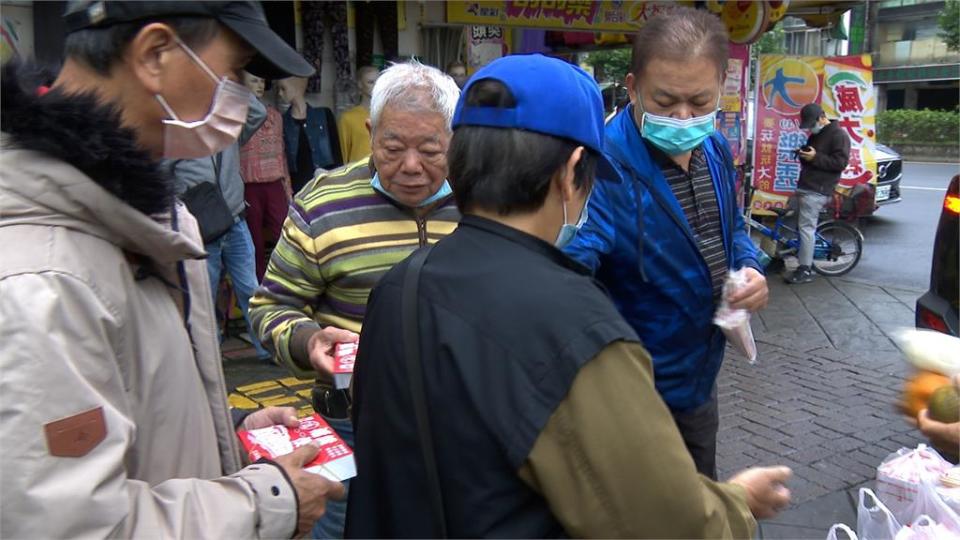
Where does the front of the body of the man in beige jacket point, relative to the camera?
to the viewer's right

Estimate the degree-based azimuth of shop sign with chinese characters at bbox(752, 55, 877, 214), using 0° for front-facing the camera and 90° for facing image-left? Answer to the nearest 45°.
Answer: approximately 0°

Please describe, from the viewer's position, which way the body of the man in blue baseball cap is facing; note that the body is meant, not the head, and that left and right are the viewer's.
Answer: facing away from the viewer and to the right of the viewer

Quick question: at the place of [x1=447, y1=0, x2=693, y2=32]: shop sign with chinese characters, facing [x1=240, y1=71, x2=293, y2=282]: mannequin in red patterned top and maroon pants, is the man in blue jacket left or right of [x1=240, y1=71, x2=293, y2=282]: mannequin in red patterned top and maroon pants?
left

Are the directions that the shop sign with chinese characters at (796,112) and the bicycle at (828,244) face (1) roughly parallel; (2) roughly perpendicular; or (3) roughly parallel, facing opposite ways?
roughly perpendicular

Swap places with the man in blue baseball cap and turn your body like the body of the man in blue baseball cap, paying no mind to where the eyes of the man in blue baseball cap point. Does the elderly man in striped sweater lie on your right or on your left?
on your left

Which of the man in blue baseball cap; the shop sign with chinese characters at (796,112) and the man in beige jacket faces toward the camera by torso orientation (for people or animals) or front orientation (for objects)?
the shop sign with chinese characters

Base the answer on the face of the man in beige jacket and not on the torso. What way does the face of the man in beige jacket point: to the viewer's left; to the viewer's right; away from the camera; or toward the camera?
to the viewer's right
